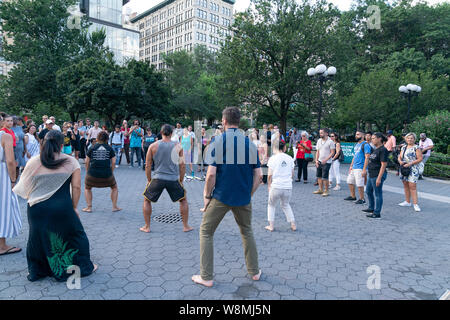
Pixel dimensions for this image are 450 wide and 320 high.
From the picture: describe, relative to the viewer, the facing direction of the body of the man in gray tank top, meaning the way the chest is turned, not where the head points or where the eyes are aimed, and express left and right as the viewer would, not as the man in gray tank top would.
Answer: facing away from the viewer

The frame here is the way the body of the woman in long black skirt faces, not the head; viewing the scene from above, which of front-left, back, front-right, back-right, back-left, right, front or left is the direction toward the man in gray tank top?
front-right

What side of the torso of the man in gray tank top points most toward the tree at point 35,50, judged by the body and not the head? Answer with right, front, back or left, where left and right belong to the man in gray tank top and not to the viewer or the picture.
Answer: front

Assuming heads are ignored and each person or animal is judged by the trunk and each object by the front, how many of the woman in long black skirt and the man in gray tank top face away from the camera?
2

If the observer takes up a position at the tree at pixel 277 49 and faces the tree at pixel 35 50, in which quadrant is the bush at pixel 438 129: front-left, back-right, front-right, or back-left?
back-left

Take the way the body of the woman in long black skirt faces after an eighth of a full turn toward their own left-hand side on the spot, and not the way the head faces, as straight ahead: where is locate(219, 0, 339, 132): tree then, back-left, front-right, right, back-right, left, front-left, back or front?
right

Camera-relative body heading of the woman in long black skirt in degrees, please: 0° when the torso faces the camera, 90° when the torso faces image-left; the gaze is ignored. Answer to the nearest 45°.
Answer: approximately 180°

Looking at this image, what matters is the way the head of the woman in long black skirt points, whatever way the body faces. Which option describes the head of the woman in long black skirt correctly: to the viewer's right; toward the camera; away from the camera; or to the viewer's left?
away from the camera
